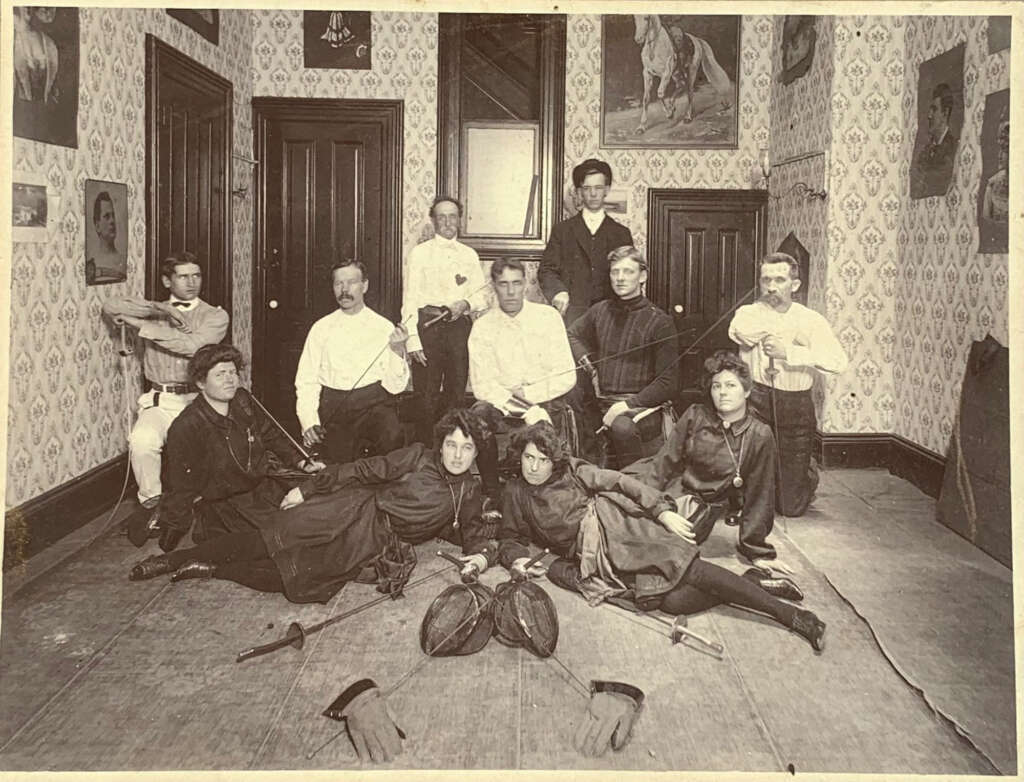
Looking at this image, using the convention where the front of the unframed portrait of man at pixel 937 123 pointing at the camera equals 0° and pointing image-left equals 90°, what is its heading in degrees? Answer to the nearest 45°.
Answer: approximately 45°

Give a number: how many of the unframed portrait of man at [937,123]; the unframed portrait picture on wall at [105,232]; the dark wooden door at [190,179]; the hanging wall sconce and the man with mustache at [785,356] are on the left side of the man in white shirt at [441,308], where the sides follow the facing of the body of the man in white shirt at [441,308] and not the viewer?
3

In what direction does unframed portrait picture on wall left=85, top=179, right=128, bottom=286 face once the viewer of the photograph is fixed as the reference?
facing the viewer and to the right of the viewer

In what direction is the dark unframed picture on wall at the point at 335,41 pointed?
toward the camera

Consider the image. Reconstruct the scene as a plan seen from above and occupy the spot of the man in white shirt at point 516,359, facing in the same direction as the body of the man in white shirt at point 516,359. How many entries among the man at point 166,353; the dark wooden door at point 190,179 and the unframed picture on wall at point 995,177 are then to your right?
2

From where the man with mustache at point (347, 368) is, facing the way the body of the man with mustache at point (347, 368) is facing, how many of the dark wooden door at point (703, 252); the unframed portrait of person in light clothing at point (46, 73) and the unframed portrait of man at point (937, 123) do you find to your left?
2

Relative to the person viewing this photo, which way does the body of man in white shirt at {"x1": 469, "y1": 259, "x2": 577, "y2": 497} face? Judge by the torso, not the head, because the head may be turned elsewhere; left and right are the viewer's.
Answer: facing the viewer

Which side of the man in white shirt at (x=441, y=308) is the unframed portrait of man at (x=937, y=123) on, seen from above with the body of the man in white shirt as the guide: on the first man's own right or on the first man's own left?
on the first man's own left

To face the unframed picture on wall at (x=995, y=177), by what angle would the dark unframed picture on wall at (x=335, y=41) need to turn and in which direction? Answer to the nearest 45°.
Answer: approximately 90° to its left

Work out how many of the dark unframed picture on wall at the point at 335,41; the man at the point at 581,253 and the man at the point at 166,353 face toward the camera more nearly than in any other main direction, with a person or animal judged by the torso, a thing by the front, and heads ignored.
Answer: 3

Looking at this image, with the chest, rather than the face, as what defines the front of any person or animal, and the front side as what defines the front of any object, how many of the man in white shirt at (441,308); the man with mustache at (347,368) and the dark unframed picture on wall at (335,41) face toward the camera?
3

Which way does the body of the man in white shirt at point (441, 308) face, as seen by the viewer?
toward the camera

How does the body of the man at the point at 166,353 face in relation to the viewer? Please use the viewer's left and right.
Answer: facing the viewer
